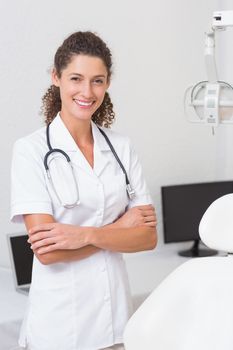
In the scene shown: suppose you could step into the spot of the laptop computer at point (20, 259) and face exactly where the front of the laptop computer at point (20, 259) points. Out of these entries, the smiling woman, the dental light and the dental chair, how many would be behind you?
0

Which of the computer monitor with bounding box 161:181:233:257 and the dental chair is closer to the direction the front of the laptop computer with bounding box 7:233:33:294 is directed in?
the dental chair

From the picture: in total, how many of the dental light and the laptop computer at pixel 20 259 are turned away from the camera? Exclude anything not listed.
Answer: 0

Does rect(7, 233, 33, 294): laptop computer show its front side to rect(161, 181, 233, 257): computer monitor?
no

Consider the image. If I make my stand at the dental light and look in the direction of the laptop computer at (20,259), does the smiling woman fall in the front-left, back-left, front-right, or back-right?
front-left

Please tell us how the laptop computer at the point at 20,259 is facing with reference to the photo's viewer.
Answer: facing the viewer and to the right of the viewer
